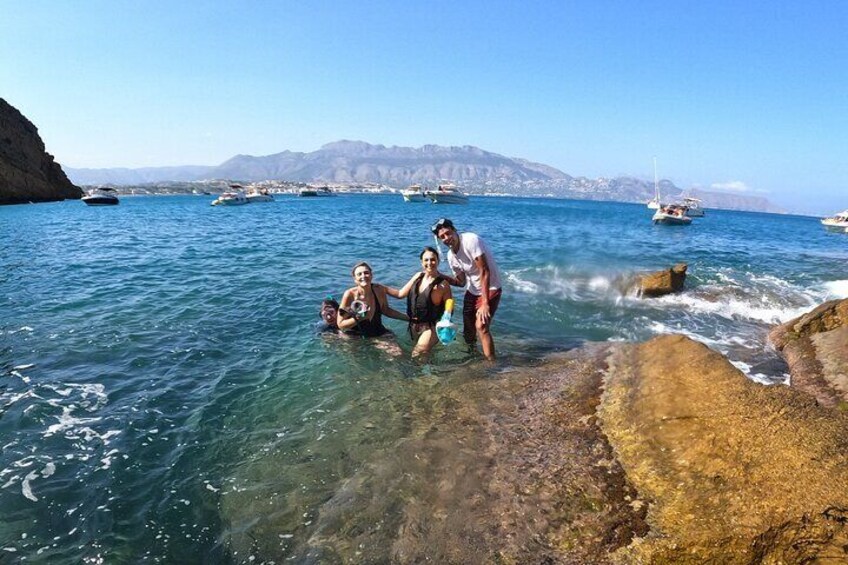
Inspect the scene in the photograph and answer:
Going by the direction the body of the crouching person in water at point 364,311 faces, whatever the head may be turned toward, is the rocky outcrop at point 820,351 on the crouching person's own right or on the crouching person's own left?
on the crouching person's own left

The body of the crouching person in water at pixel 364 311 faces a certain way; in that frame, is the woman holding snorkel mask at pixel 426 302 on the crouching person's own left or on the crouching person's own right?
on the crouching person's own left

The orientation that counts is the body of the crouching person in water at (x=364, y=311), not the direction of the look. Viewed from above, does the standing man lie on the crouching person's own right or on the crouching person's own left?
on the crouching person's own left

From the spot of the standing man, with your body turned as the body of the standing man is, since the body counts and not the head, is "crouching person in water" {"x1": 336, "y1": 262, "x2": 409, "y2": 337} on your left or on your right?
on your right

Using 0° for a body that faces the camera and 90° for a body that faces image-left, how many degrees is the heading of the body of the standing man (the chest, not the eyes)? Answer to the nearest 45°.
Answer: approximately 45°

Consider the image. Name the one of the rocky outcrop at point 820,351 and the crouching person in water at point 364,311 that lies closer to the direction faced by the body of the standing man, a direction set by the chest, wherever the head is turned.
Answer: the crouching person in water

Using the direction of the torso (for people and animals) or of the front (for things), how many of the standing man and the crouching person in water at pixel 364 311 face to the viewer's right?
0

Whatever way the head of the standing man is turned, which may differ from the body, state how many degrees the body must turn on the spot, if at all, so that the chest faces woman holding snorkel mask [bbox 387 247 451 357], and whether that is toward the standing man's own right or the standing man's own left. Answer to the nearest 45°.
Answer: approximately 90° to the standing man's own right

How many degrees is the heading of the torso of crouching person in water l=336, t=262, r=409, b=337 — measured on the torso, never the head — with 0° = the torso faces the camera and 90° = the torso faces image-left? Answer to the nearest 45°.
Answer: approximately 0°
